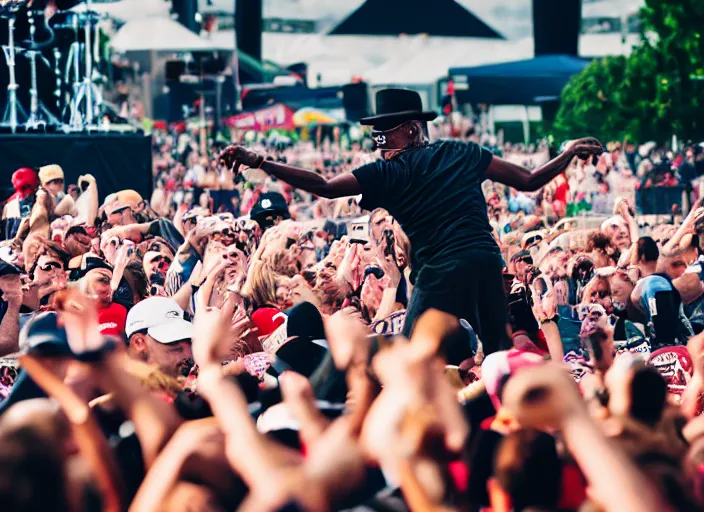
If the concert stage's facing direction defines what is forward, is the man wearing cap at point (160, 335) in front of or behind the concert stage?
in front

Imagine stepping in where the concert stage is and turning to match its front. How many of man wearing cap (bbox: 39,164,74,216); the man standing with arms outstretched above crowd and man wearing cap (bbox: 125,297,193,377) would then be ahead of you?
3

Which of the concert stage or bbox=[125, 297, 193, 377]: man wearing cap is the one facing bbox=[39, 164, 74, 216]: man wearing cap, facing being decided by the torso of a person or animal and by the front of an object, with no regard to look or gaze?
the concert stage

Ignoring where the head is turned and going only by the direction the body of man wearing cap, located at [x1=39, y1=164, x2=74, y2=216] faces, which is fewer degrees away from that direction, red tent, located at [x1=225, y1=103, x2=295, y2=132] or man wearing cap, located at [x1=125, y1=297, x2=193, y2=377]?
the man wearing cap

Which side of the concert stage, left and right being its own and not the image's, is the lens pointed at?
front

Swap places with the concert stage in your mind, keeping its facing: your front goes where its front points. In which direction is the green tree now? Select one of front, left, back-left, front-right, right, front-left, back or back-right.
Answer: back-left

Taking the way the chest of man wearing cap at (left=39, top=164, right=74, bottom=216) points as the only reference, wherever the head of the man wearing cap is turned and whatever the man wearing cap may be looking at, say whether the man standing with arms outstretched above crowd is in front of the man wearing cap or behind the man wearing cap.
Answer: in front

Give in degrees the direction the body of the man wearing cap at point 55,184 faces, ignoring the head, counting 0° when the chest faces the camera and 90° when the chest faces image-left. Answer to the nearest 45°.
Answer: approximately 315°
